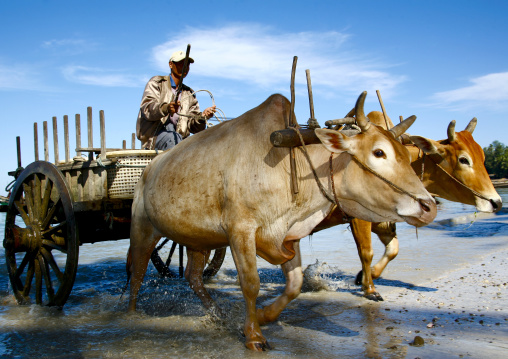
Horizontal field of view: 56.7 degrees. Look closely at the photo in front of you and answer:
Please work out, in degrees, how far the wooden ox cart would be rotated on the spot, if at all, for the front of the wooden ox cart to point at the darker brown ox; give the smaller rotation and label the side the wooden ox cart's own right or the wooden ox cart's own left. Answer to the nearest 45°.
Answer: approximately 45° to the wooden ox cart's own left

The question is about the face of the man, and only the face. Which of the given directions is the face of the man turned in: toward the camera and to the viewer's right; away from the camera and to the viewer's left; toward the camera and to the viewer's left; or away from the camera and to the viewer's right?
toward the camera and to the viewer's right

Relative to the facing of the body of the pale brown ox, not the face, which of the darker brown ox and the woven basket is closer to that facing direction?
the darker brown ox

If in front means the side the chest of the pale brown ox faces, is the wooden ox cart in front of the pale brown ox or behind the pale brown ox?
behind

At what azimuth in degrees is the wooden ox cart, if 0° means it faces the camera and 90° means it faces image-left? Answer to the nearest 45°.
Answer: approximately 315°

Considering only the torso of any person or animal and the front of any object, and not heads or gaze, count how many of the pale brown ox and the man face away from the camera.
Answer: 0

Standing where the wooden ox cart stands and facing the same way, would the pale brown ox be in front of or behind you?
in front

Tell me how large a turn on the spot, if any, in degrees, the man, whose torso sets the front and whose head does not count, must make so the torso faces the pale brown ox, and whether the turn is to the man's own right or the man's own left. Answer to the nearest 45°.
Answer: approximately 45° to the man's own right

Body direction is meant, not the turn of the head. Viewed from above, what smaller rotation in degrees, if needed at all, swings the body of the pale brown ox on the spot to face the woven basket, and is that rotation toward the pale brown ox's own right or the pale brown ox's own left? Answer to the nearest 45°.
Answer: approximately 180°

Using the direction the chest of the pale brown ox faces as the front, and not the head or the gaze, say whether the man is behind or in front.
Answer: behind

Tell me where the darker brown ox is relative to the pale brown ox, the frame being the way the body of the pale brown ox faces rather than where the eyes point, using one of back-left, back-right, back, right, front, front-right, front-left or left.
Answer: left

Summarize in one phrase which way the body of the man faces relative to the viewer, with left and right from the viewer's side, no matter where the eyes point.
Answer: facing the viewer and to the right of the viewer

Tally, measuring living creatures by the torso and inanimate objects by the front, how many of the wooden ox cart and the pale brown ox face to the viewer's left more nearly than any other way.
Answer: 0

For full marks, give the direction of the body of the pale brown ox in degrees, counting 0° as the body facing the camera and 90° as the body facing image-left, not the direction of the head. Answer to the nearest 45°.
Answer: approximately 315°
